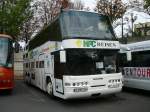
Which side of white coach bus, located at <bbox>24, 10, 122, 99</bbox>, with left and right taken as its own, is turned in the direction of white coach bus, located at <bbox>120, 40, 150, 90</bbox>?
left

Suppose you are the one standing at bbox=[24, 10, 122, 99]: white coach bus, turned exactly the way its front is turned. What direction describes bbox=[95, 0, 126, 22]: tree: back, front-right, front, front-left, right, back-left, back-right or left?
back-left

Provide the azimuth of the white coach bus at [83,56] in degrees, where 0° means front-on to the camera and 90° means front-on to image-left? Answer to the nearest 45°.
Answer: approximately 315°

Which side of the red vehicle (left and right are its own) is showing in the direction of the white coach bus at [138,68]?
left

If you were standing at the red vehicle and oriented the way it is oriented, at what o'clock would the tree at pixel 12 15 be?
The tree is roughly at 6 o'clock from the red vehicle.

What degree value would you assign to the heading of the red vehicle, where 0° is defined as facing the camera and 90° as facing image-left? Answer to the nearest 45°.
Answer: approximately 0°

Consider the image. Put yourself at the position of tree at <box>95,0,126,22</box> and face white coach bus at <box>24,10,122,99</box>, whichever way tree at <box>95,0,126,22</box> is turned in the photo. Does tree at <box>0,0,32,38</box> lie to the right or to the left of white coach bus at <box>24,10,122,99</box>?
right
